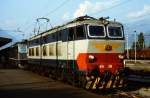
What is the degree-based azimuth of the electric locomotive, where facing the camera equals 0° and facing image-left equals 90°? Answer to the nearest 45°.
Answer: approximately 315°
